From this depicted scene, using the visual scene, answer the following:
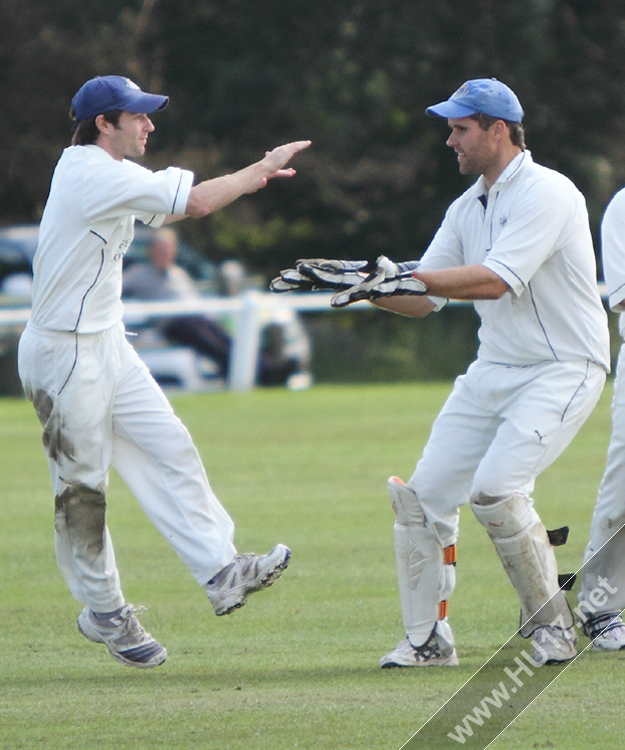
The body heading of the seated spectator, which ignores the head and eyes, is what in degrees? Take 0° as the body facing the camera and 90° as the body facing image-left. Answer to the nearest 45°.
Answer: approximately 315°

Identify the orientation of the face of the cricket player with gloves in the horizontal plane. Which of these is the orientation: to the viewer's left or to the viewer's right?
to the viewer's left

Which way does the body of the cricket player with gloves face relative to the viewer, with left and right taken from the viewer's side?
facing the viewer and to the left of the viewer

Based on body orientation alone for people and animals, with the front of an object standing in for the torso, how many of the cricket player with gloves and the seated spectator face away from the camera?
0

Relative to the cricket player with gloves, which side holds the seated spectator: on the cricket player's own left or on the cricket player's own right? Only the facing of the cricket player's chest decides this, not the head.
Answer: on the cricket player's own right
